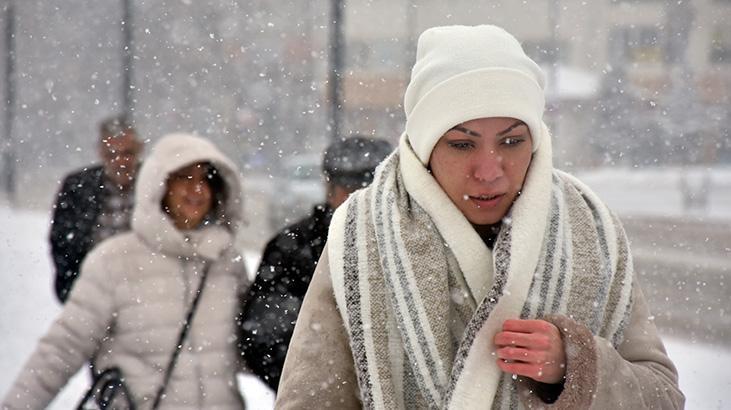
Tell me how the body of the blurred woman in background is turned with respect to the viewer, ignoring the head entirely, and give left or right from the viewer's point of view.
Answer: facing the viewer and to the right of the viewer

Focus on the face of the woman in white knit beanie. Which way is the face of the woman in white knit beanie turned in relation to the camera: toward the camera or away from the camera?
toward the camera

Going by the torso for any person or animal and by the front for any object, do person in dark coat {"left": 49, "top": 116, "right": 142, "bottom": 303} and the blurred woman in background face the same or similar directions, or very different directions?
same or similar directions

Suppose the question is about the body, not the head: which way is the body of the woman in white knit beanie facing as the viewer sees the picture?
toward the camera

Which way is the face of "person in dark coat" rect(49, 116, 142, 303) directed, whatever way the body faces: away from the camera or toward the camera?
toward the camera

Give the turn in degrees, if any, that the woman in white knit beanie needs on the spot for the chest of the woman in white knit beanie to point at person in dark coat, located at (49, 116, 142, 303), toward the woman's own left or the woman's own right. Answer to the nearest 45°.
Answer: approximately 135° to the woman's own right

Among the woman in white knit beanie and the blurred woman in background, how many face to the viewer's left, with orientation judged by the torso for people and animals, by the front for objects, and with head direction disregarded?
0

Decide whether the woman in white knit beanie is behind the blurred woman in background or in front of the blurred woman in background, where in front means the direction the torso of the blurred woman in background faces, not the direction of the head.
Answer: in front

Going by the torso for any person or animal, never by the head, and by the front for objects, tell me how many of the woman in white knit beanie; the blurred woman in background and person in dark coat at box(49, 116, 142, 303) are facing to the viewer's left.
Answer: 0

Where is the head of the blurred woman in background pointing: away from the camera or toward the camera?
toward the camera
